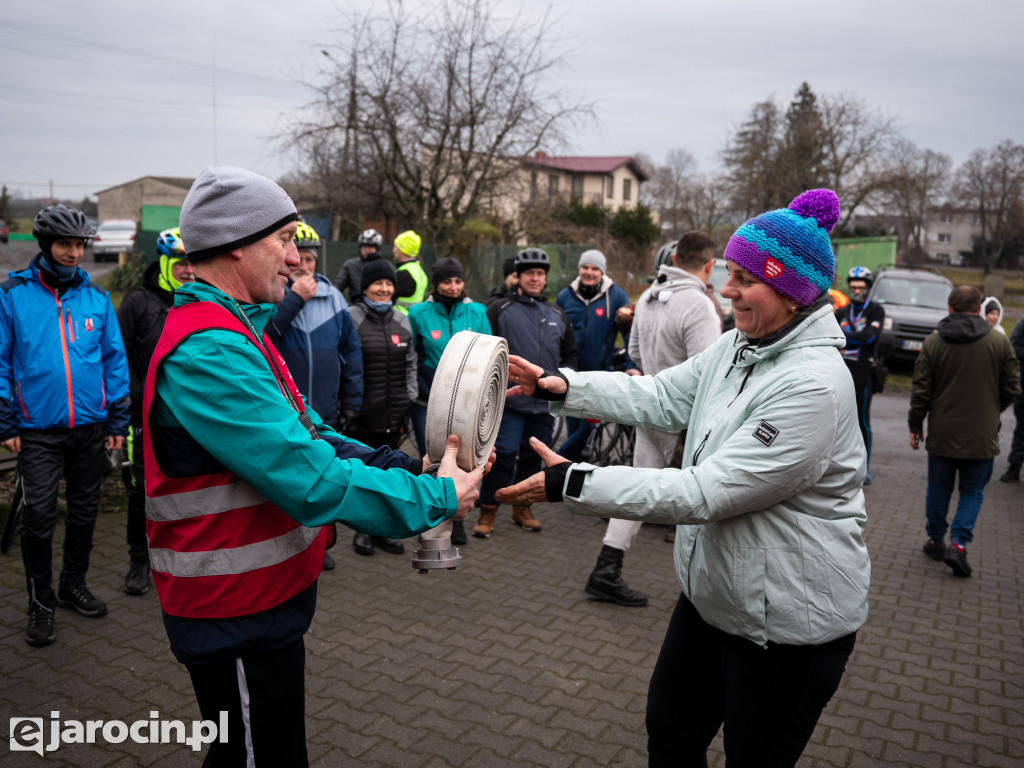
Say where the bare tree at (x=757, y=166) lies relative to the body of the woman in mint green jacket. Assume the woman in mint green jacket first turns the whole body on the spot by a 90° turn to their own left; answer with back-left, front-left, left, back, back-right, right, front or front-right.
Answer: back

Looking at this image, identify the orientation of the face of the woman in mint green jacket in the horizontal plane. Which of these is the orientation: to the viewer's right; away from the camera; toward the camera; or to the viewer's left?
to the viewer's left

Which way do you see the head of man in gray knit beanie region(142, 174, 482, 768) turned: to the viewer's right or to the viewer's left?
to the viewer's right

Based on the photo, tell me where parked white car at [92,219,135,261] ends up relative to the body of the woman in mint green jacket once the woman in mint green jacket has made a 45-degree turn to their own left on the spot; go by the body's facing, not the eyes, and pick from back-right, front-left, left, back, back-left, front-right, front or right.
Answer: right

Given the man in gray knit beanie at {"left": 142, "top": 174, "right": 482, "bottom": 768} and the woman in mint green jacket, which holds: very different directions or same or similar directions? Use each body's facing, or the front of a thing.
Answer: very different directions

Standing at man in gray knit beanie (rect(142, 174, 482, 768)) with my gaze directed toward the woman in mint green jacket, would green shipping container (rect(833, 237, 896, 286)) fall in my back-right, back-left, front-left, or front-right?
front-left

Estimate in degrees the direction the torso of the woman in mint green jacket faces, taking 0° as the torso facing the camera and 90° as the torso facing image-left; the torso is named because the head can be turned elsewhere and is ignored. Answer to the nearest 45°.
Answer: approximately 90°

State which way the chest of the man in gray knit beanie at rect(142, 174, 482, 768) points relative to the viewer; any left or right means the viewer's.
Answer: facing to the right of the viewer

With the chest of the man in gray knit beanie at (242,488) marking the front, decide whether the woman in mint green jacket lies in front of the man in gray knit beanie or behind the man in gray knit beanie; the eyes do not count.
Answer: in front

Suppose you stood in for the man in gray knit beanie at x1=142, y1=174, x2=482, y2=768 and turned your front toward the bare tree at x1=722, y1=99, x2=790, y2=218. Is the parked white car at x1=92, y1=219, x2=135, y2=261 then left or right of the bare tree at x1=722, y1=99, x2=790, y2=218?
left

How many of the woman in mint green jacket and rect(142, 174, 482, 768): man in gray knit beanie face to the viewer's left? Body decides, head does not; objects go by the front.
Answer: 1

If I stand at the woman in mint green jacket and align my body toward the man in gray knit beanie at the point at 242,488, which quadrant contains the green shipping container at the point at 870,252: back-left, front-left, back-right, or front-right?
back-right

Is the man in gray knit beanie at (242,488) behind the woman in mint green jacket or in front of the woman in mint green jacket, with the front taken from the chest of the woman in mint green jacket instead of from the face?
in front

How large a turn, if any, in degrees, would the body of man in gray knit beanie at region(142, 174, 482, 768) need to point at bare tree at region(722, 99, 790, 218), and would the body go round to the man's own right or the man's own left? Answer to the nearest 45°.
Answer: approximately 45° to the man's own left
